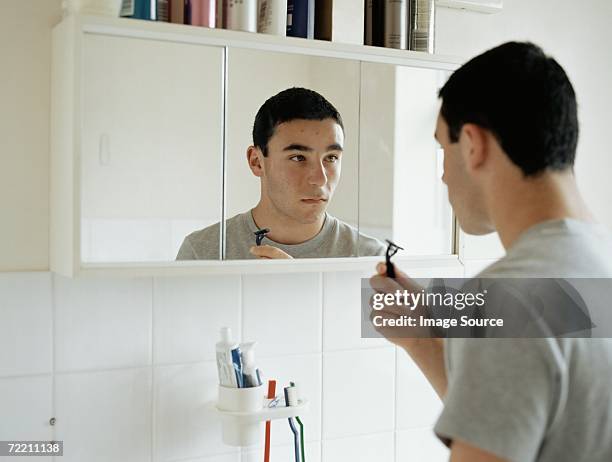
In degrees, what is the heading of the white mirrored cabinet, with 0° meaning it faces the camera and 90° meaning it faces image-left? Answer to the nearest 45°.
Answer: approximately 315°
